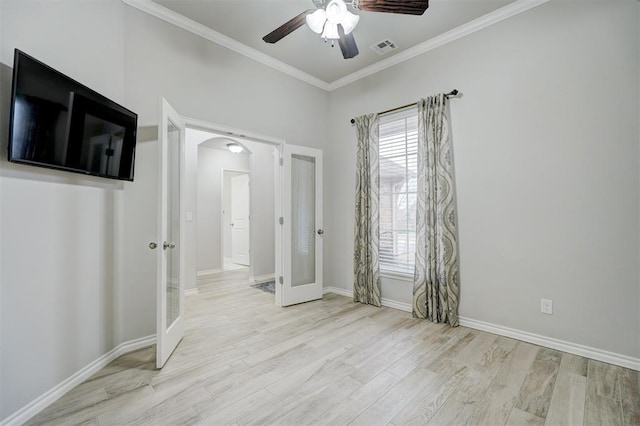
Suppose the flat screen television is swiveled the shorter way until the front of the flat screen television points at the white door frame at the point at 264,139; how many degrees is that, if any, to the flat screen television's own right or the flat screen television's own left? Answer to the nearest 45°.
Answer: approximately 45° to the flat screen television's own left

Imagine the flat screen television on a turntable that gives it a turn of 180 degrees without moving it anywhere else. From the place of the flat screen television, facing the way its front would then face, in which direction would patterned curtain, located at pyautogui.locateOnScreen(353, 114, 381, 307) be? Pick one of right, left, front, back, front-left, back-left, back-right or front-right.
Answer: back-right

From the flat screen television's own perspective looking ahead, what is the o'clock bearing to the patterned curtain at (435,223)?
The patterned curtain is roughly at 11 o'clock from the flat screen television.

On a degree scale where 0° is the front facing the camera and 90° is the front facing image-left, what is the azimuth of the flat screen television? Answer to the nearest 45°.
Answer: approximately 315°

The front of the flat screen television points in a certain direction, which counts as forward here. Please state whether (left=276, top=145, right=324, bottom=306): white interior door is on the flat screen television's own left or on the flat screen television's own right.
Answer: on the flat screen television's own left

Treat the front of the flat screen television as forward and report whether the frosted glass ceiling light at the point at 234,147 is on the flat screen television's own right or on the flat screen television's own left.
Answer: on the flat screen television's own left

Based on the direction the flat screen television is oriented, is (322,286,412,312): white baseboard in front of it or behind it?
in front

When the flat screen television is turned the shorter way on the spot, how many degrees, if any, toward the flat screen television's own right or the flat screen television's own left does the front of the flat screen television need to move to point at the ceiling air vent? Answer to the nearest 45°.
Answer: approximately 45° to the flat screen television's own left

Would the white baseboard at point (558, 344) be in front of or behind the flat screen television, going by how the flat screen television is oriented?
in front

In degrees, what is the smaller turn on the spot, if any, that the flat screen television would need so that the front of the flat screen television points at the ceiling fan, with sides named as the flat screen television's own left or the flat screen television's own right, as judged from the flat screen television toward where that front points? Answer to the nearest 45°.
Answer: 0° — it already faces it
